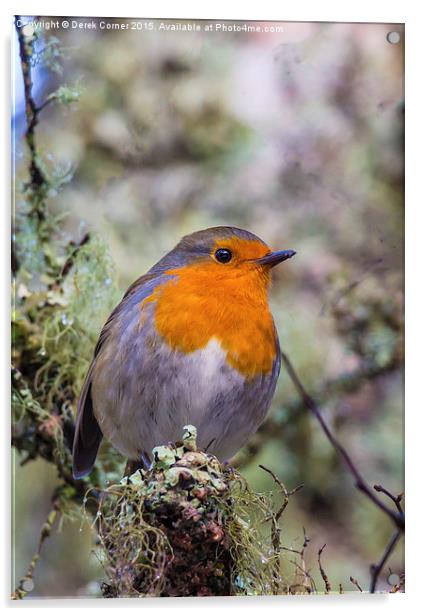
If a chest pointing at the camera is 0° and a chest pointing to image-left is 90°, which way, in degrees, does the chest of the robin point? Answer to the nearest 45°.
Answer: approximately 315°
